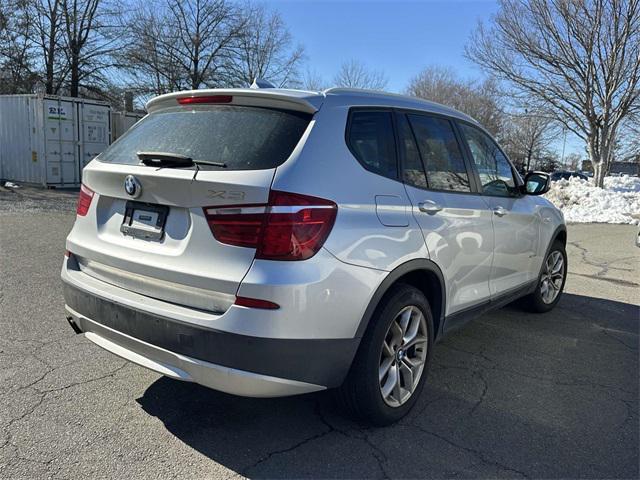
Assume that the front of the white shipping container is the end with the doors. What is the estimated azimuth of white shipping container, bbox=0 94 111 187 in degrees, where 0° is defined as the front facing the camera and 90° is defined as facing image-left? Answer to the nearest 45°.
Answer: approximately 315°

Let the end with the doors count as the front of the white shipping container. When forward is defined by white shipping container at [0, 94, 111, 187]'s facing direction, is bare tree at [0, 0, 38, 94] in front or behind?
behind

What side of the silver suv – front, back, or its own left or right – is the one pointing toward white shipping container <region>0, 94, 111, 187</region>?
left

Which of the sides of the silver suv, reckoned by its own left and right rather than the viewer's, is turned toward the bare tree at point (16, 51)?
left

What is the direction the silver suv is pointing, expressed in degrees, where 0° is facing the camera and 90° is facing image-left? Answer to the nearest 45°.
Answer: approximately 225°

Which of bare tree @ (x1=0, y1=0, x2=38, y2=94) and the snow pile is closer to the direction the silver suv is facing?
the snow pile

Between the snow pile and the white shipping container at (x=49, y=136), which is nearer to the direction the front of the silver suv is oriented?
the snow pile

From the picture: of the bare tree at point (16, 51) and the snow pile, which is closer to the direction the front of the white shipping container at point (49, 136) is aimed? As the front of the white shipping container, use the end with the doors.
the snow pile
